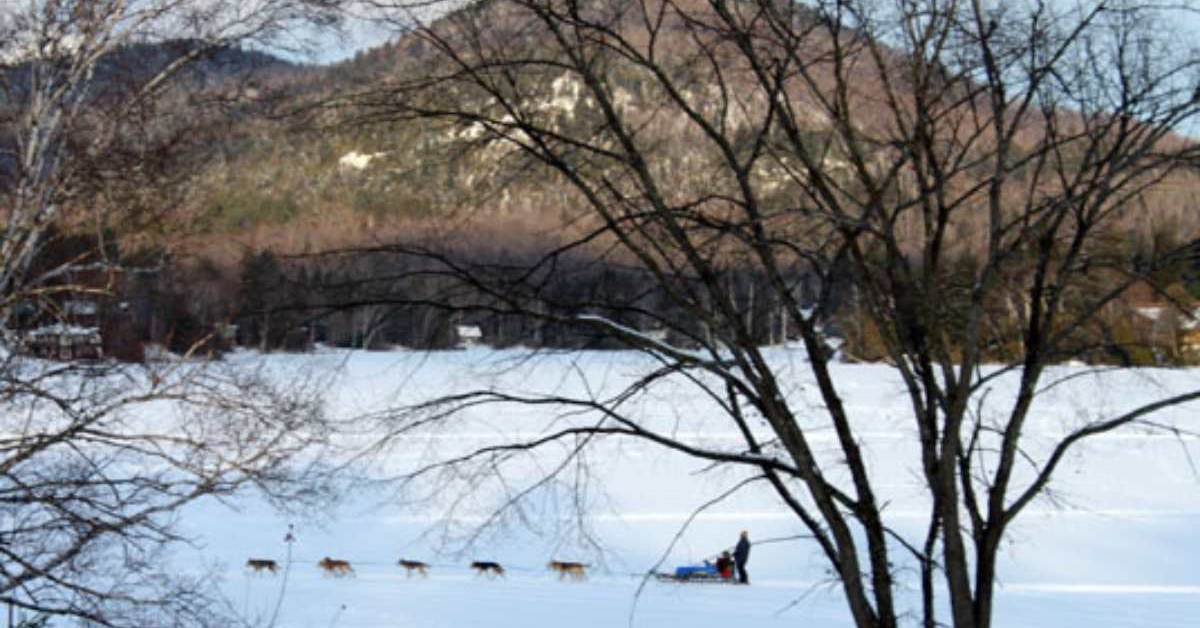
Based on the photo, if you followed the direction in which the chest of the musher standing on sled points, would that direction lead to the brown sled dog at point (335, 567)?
yes

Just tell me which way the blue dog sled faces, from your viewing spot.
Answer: facing to the left of the viewer

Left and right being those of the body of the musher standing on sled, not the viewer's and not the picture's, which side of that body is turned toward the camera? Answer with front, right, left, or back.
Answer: left

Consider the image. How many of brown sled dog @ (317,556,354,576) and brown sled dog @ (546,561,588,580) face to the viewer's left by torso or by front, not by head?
2

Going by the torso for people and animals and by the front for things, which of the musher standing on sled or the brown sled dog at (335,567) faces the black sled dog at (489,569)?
the musher standing on sled

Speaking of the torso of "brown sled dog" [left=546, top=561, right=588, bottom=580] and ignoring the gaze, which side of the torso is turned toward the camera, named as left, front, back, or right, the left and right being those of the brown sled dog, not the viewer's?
left

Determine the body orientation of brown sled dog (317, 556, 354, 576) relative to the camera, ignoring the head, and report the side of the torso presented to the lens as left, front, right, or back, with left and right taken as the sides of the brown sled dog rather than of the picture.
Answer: left

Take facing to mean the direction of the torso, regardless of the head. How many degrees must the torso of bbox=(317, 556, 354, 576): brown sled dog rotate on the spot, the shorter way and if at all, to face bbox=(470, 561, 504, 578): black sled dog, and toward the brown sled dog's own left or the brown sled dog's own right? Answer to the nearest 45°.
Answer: approximately 180°

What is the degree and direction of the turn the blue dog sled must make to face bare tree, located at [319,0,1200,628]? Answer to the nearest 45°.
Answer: approximately 90° to its left
